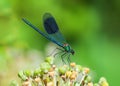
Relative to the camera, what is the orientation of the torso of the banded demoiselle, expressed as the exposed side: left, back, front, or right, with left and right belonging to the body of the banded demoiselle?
right
